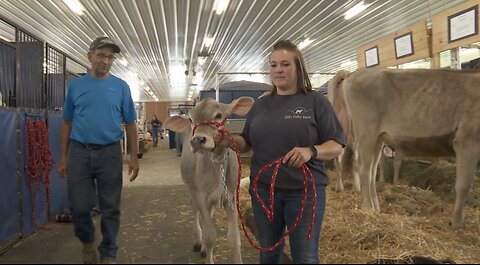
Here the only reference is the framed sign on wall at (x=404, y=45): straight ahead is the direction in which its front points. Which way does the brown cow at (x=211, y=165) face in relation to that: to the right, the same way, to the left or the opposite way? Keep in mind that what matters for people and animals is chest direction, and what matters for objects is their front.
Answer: to the left

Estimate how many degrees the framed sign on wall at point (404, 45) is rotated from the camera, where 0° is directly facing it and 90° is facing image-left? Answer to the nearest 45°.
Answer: approximately 45°

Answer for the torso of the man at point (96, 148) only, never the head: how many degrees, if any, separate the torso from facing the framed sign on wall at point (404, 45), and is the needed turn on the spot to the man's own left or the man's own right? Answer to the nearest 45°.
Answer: approximately 135° to the man's own left

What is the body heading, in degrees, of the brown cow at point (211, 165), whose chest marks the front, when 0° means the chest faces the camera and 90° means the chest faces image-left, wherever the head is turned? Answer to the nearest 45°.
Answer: approximately 0°

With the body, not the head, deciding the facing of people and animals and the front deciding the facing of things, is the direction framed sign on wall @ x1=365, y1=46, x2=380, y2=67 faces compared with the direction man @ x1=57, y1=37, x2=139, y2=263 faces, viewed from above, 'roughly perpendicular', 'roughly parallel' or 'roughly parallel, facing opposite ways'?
roughly perpendicular

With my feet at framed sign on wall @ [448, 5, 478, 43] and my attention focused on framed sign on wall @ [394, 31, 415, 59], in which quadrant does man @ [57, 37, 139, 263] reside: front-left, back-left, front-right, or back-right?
back-left

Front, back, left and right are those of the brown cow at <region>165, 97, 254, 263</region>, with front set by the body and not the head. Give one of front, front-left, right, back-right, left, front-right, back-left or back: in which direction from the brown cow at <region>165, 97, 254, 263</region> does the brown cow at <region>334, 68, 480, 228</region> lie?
back-left

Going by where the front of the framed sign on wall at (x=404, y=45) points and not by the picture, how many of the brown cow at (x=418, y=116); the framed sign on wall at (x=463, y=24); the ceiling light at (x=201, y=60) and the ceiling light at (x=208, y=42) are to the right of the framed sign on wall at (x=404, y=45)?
2

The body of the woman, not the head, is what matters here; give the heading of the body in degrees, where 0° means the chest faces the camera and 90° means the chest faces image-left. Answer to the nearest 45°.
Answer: approximately 45°
